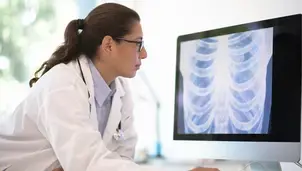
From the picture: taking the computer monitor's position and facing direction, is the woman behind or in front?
in front

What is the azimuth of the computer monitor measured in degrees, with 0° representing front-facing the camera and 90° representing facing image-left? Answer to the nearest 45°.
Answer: approximately 45°

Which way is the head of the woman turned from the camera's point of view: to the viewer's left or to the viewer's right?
to the viewer's right
